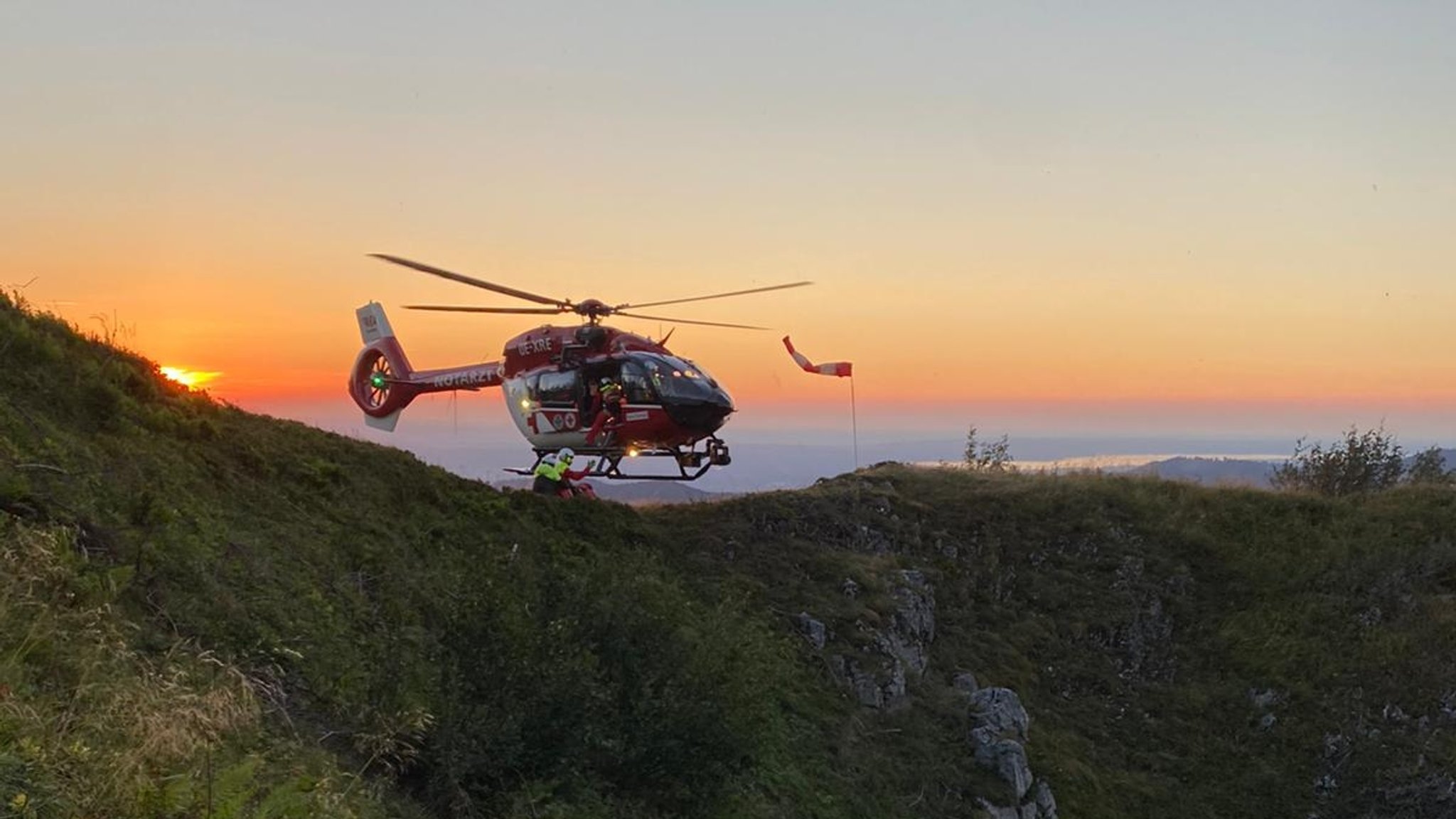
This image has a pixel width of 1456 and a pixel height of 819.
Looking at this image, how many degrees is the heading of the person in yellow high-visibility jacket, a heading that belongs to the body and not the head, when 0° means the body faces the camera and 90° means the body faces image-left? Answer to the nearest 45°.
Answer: approximately 270°

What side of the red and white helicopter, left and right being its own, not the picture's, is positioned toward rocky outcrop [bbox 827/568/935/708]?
front

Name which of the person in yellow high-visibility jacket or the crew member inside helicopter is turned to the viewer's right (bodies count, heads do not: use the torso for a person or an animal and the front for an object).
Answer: the person in yellow high-visibility jacket

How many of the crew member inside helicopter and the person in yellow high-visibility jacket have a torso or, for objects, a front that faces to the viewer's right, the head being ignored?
1

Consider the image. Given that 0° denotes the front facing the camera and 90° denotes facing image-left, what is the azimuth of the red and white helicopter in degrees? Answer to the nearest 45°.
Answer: approximately 315°

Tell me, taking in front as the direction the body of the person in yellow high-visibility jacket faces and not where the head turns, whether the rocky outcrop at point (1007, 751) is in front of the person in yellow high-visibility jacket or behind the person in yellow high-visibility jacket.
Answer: in front

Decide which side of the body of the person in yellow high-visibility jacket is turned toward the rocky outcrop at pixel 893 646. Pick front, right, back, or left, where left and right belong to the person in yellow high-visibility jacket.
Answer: front

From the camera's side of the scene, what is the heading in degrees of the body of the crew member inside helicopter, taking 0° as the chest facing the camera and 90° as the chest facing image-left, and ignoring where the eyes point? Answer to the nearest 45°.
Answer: approximately 45°
